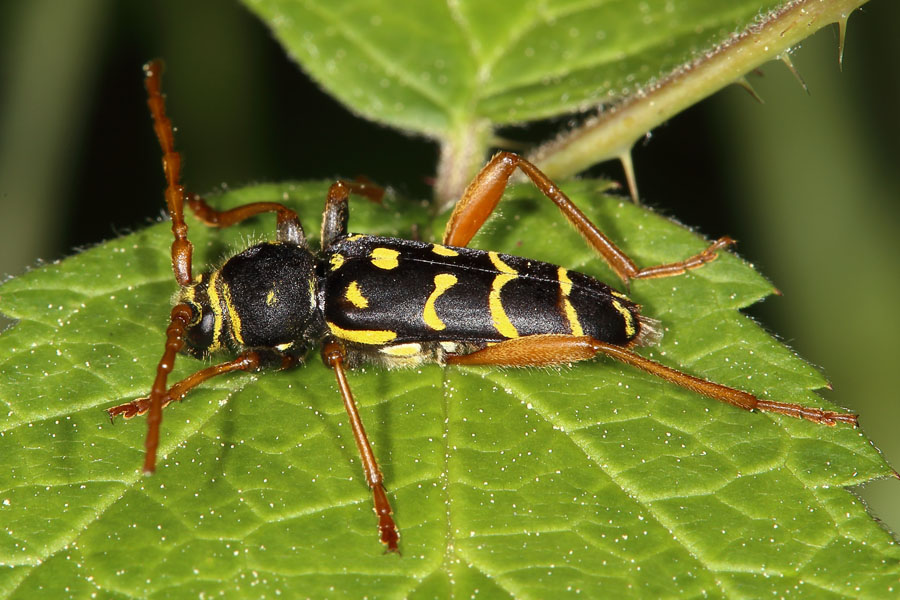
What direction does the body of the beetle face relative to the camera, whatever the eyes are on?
to the viewer's left
